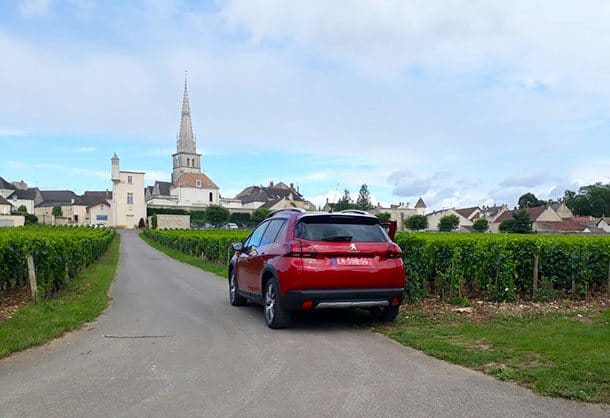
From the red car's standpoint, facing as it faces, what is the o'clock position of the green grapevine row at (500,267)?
The green grapevine row is roughly at 3 o'clock from the red car.

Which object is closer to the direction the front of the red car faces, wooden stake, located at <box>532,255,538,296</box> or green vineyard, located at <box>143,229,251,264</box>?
the green vineyard

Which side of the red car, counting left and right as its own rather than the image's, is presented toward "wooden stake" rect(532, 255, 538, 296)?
right

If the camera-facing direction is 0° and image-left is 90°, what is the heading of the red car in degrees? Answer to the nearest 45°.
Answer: approximately 135°
